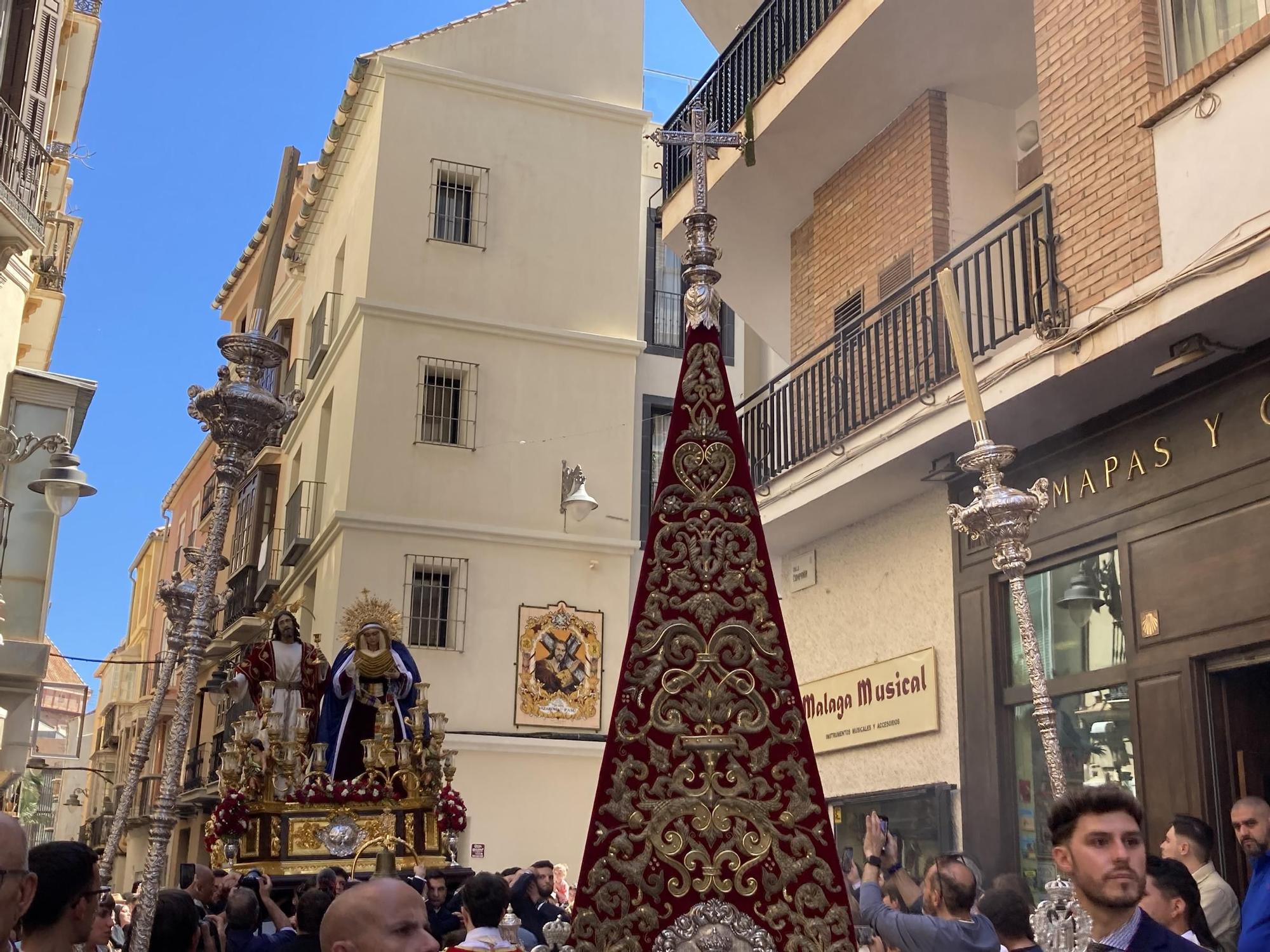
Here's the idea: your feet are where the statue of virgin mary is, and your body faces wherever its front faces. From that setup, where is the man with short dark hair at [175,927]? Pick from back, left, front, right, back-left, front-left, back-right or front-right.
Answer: front

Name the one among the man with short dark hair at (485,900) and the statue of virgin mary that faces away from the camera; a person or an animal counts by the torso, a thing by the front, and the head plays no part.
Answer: the man with short dark hair

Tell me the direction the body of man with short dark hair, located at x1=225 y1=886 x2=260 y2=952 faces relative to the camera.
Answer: away from the camera

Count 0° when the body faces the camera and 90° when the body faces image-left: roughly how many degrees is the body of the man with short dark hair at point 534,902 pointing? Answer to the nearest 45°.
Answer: approximately 315°

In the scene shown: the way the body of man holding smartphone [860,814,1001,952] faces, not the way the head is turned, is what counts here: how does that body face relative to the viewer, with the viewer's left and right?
facing away from the viewer and to the left of the viewer

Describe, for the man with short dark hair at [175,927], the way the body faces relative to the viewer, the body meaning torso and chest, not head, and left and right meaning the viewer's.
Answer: facing away from the viewer

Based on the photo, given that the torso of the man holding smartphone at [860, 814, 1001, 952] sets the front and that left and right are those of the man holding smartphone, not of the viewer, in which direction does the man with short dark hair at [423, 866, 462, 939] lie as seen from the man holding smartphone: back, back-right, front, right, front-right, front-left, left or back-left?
front

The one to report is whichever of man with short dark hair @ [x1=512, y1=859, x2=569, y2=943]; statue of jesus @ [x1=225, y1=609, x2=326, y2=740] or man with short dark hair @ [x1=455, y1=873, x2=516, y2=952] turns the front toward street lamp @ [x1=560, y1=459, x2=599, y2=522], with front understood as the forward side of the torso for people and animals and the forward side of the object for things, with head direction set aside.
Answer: man with short dark hair @ [x1=455, y1=873, x2=516, y2=952]

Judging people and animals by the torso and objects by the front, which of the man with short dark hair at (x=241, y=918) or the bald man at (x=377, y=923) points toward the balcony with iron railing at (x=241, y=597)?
the man with short dark hair

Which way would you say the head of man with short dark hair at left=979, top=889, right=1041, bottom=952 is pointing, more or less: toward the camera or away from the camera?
away from the camera

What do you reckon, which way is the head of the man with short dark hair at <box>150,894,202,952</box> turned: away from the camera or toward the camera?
away from the camera

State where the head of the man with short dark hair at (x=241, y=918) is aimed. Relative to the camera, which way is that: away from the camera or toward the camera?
away from the camera

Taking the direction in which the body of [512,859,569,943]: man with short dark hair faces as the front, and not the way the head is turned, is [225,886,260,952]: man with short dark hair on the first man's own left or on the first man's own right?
on the first man's own right

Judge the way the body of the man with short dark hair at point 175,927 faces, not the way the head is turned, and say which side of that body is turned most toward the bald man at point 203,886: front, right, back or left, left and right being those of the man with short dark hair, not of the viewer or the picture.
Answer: front
